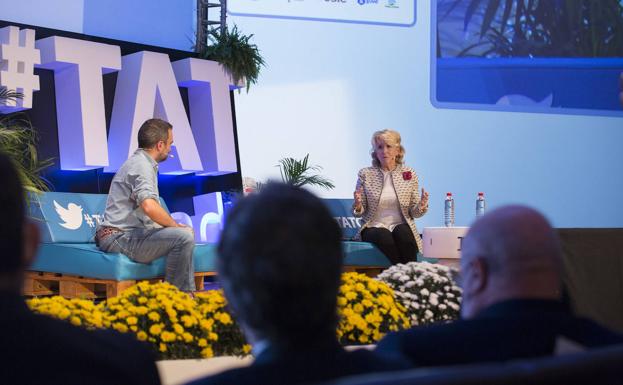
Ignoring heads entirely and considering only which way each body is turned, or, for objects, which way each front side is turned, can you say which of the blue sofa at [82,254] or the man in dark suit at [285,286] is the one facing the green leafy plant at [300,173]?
the man in dark suit

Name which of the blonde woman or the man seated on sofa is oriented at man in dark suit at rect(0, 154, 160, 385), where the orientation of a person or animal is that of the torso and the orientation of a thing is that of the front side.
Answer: the blonde woman

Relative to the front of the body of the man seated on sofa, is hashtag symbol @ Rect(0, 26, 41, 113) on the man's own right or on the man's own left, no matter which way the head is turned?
on the man's own left

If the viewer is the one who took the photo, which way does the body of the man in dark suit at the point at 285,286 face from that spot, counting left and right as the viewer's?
facing away from the viewer

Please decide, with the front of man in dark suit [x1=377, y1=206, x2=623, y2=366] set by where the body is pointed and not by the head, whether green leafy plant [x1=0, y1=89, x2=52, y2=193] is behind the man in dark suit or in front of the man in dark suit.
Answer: in front

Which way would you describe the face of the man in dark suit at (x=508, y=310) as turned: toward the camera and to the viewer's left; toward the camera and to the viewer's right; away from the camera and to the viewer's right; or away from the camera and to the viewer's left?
away from the camera and to the viewer's left

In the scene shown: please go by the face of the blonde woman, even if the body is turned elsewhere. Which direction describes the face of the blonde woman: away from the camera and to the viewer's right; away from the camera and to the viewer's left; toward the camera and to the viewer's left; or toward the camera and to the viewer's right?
toward the camera and to the viewer's left

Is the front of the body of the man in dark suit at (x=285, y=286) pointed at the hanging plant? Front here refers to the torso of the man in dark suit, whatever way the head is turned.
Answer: yes

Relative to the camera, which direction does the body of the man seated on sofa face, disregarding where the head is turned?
to the viewer's right

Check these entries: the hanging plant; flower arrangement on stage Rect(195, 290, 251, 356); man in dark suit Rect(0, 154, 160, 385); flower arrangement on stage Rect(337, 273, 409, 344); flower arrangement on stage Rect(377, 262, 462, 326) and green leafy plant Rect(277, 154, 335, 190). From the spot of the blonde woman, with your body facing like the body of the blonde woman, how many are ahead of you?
4
